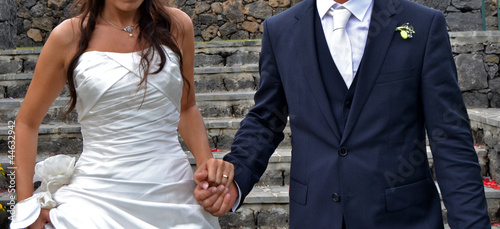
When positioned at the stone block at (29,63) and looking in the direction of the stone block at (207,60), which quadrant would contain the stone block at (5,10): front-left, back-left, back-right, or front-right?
back-left

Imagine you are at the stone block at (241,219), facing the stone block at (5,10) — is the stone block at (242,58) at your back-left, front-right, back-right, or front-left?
front-right

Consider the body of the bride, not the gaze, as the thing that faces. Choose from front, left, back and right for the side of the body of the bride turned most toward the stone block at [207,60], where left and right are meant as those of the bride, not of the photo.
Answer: back

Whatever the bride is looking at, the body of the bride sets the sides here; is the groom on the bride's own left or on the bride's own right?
on the bride's own left

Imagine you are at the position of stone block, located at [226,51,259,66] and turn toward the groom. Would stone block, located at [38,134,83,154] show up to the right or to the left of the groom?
right

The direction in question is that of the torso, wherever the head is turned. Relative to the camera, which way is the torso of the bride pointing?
toward the camera

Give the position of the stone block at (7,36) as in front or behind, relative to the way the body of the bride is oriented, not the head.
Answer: behind

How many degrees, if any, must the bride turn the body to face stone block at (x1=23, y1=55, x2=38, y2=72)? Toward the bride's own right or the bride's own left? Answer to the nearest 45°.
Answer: approximately 180°

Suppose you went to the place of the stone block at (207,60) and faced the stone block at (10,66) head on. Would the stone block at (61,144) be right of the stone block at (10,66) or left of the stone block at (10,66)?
left
